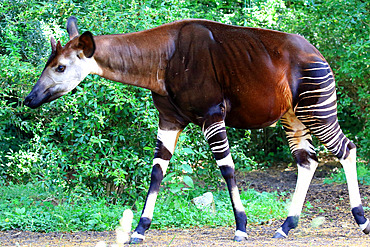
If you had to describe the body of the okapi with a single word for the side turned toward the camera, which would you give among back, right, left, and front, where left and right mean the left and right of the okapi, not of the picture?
left
